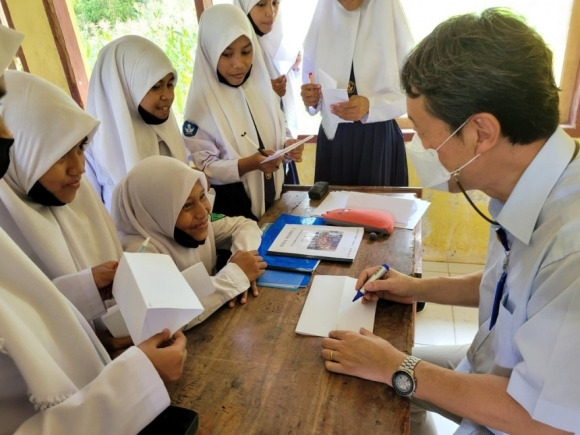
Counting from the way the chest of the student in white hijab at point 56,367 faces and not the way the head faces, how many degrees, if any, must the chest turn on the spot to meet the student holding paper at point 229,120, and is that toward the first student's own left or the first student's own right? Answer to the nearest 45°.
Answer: approximately 45° to the first student's own left

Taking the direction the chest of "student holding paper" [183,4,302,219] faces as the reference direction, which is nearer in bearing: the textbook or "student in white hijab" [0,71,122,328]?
the textbook

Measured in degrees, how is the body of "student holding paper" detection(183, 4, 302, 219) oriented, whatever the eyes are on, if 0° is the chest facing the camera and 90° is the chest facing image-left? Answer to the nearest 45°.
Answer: approximately 315°

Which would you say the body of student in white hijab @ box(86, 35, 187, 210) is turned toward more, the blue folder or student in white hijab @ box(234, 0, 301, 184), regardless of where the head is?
the blue folder

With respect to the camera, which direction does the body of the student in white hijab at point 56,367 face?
to the viewer's right

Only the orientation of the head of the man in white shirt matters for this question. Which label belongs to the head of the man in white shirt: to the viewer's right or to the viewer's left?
to the viewer's left

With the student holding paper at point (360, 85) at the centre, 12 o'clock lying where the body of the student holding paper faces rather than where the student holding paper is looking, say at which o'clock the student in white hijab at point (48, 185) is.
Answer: The student in white hijab is roughly at 1 o'clock from the student holding paper.

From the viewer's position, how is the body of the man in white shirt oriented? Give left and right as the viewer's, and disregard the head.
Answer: facing to the left of the viewer

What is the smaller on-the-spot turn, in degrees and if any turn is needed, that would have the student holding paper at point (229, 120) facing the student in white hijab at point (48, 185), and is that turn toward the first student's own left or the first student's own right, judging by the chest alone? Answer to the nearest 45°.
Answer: approximately 90° to the first student's own right

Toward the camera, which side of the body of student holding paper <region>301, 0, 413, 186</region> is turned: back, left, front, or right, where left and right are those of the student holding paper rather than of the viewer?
front
